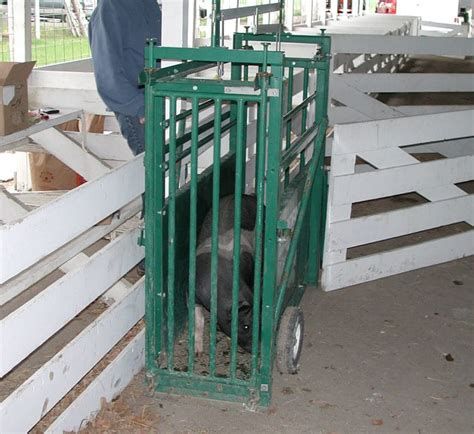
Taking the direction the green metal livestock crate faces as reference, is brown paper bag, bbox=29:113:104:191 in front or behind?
behind

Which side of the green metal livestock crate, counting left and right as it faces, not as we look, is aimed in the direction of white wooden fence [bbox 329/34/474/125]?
back

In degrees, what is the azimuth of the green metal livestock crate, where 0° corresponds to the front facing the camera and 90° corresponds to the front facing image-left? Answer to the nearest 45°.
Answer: approximately 0°

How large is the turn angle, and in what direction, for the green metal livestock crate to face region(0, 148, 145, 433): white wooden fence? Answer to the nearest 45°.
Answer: approximately 45° to its right

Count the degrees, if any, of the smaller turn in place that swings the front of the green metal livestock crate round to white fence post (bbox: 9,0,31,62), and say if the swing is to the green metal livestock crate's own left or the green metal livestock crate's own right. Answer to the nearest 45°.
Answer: approximately 135° to the green metal livestock crate's own right

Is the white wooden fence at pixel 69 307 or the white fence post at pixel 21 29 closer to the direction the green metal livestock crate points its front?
the white wooden fence

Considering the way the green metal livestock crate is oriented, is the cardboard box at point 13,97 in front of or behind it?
behind

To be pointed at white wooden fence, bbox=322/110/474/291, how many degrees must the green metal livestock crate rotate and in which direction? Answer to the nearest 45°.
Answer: approximately 135° to its left
